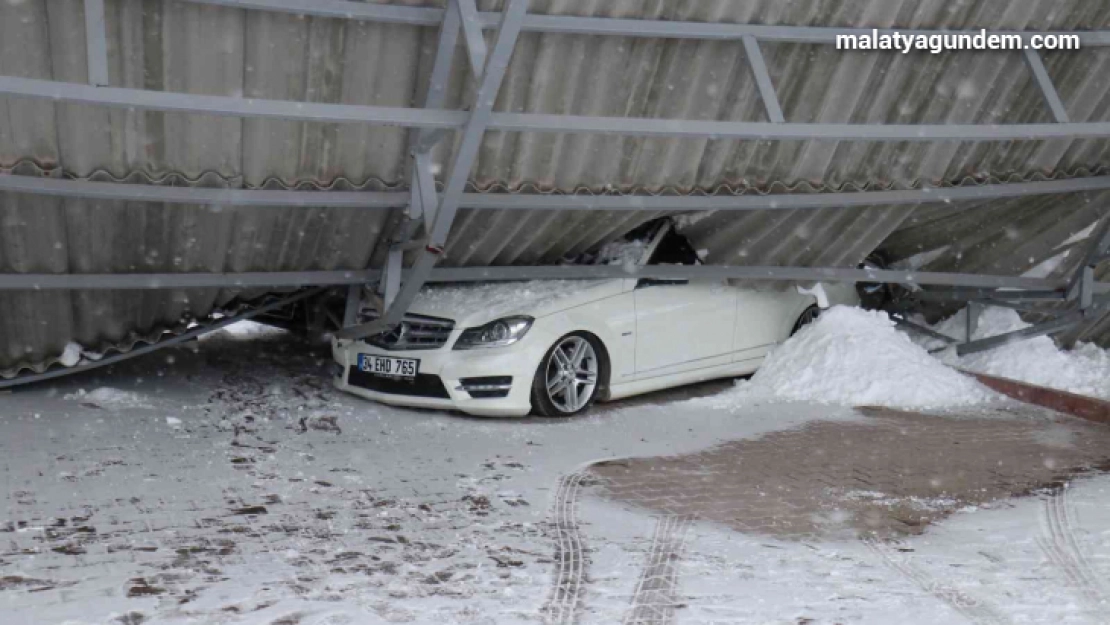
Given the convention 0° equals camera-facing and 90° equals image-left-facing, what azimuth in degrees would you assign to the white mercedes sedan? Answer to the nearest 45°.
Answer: approximately 45°

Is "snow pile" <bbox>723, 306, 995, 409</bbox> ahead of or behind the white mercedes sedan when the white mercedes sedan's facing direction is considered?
behind
